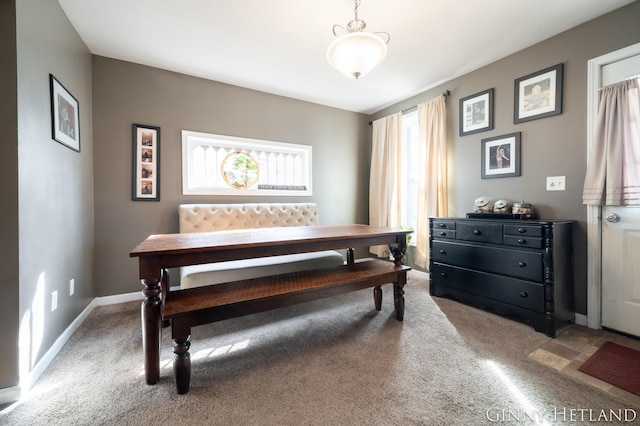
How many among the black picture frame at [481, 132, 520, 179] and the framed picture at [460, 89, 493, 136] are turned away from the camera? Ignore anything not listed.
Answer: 0

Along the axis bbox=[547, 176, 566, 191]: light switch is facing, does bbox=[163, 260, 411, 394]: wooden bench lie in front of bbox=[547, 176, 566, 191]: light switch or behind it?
in front

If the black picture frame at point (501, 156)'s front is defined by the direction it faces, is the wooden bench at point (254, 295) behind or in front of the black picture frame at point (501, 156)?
in front

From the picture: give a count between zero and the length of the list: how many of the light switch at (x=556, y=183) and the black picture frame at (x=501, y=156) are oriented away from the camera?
0

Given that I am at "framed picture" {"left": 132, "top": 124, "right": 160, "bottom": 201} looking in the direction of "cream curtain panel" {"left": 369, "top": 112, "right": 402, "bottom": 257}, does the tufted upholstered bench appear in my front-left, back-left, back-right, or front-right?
front-right

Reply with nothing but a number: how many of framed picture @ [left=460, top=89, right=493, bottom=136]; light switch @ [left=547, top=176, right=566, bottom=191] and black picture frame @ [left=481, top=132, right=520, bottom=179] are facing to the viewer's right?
0

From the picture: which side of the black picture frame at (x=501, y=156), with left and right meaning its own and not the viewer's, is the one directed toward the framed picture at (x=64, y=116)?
front

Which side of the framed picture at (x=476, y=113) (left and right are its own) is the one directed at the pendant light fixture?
front

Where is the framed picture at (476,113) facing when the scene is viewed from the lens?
facing the viewer and to the left of the viewer

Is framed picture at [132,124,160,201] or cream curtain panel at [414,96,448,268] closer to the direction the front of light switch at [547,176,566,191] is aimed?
the framed picture

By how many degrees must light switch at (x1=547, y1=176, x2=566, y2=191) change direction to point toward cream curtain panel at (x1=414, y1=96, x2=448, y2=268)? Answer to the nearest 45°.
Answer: approximately 90° to its right

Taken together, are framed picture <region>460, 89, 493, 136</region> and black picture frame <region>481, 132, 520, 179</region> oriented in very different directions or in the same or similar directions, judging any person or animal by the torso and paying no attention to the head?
same or similar directions
